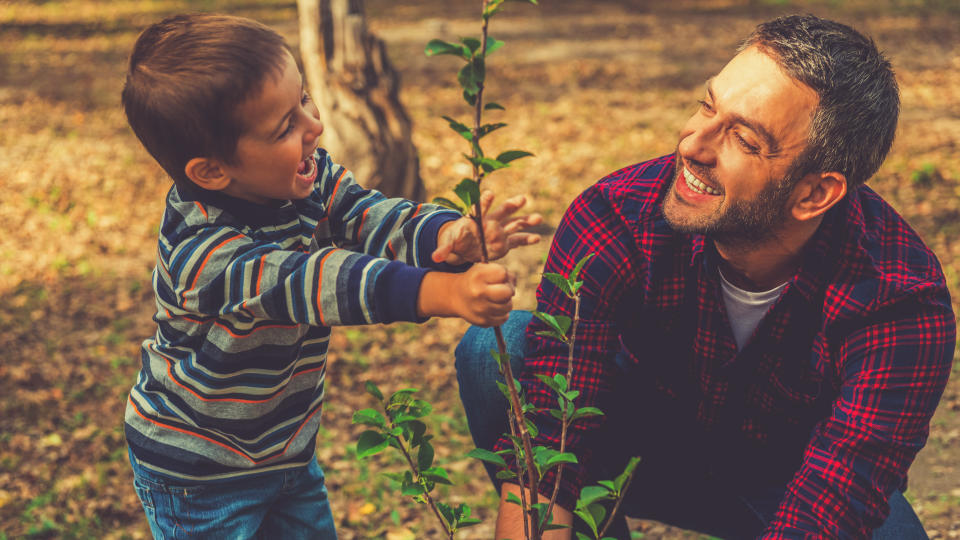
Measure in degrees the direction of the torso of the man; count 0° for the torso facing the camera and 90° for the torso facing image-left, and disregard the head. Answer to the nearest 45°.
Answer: approximately 45°

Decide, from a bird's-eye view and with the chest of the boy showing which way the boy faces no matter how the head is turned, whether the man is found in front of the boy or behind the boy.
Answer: in front

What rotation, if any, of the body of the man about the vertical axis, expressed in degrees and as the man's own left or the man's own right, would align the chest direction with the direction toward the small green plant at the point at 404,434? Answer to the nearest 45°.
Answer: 0° — they already face it

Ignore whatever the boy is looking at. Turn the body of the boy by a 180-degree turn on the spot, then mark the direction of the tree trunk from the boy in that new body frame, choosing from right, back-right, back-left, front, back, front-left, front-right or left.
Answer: right

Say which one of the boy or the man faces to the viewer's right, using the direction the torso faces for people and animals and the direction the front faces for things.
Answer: the boy

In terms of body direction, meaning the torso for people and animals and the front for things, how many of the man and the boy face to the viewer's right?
1

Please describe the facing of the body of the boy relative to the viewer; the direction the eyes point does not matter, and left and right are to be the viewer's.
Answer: facing to the right of the viewer

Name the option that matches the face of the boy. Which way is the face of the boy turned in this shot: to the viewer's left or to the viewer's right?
to the viewer's right
